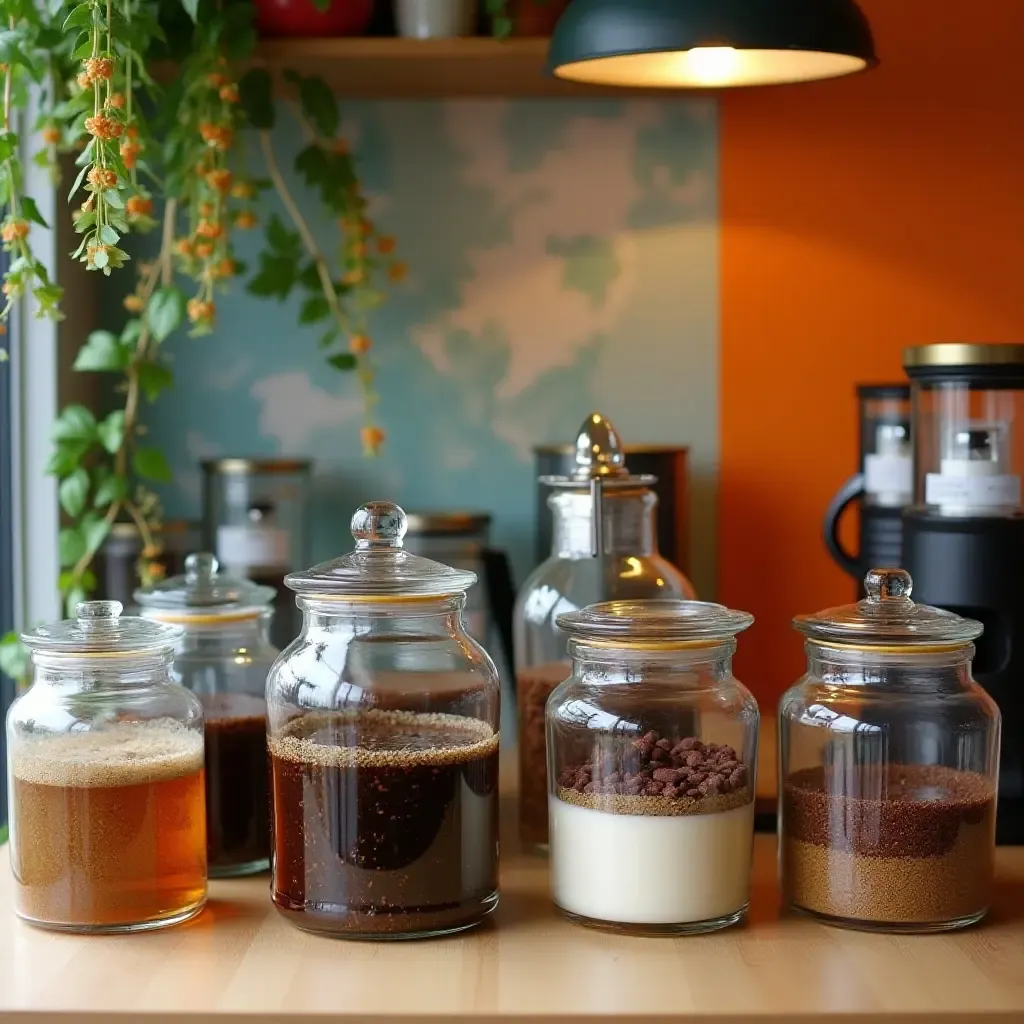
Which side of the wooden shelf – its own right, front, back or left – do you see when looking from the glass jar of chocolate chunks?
front

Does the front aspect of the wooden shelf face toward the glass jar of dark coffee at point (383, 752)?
yes

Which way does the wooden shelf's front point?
toward the camera

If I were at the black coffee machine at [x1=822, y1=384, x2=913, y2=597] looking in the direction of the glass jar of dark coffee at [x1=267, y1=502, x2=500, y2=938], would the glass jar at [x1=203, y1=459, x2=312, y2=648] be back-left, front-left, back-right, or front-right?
front-right

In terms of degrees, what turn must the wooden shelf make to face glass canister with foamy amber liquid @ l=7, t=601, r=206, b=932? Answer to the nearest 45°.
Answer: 0° — it already faces it
